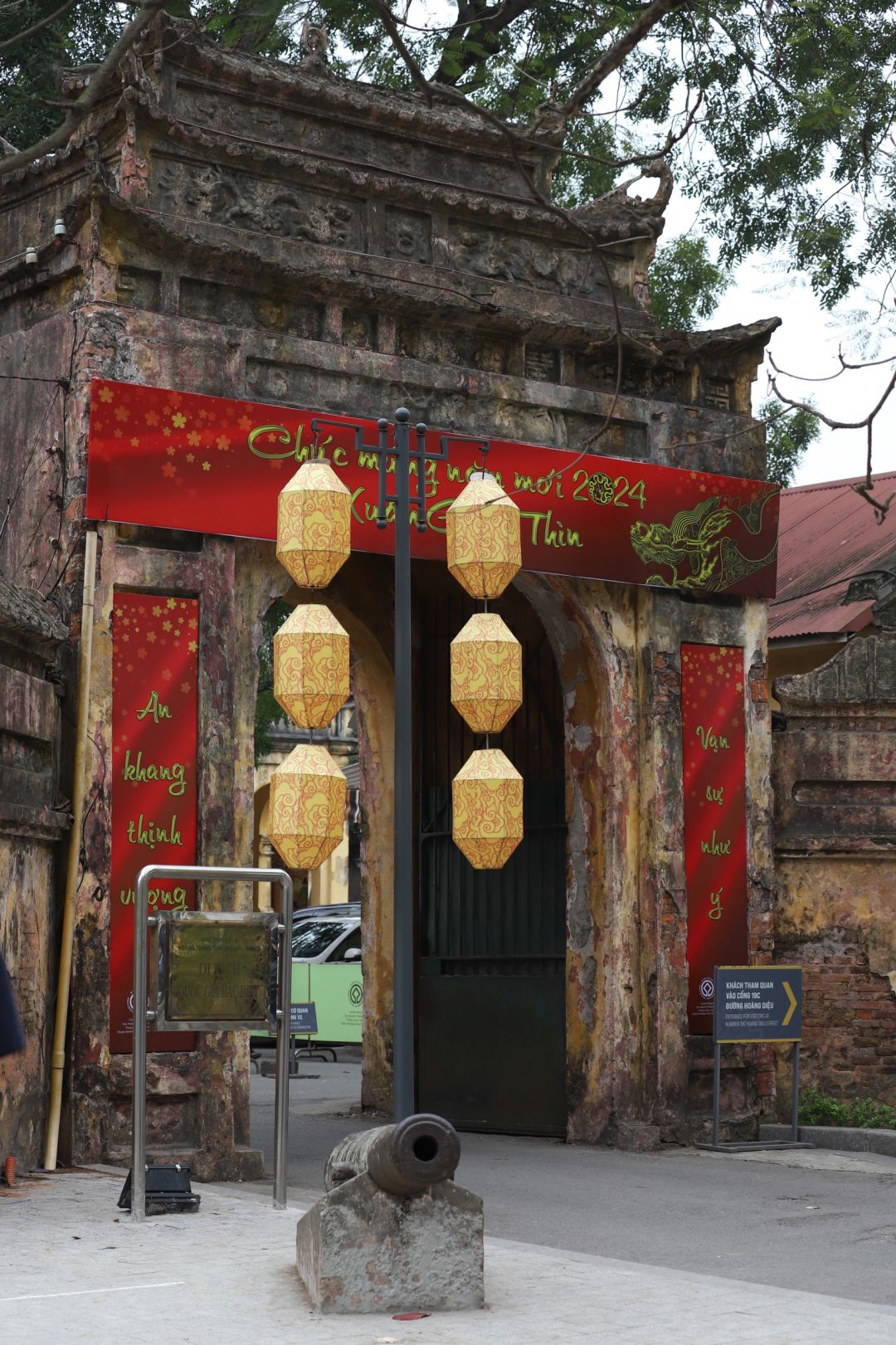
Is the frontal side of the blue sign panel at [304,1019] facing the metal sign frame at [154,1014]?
yes

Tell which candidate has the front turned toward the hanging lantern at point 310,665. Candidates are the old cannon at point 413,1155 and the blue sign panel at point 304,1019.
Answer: the blue sign panel

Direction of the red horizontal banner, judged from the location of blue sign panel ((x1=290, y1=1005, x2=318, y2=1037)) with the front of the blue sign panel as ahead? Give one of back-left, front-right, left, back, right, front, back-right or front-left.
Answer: front

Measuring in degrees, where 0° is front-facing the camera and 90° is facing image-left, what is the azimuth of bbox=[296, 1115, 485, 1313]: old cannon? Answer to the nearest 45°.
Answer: approximately 315°

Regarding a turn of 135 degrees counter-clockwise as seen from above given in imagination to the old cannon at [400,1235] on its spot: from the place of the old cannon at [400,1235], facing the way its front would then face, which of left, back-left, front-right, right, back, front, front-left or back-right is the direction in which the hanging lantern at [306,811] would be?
front

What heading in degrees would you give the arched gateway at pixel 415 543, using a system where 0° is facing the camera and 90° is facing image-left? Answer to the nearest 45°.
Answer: approximately 315°

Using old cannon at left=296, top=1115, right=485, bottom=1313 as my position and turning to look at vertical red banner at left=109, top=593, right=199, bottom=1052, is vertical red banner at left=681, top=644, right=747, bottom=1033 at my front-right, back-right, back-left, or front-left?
front-right

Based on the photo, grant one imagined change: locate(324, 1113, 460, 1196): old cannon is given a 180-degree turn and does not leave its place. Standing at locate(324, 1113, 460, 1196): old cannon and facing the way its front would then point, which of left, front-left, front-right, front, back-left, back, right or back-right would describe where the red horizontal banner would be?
front-right

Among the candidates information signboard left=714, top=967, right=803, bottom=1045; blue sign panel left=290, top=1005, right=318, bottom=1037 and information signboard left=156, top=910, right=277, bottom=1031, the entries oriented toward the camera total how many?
3

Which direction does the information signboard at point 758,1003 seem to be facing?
toward the camera

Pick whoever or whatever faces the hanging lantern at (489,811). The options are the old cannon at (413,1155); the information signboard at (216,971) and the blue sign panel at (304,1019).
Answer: the blue sign panel

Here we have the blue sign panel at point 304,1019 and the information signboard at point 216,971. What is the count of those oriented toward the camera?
2

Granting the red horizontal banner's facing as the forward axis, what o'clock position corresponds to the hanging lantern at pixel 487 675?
The hanging lantern is roughly at 1 o'clock from the red horizontal banner.

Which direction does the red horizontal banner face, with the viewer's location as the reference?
facing the viewer and to the right of the viewer
